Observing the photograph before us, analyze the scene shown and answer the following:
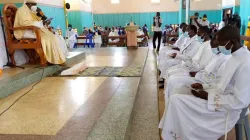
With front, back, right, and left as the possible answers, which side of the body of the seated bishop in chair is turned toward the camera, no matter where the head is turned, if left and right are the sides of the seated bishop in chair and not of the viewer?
right

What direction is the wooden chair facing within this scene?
to the viewer's right
